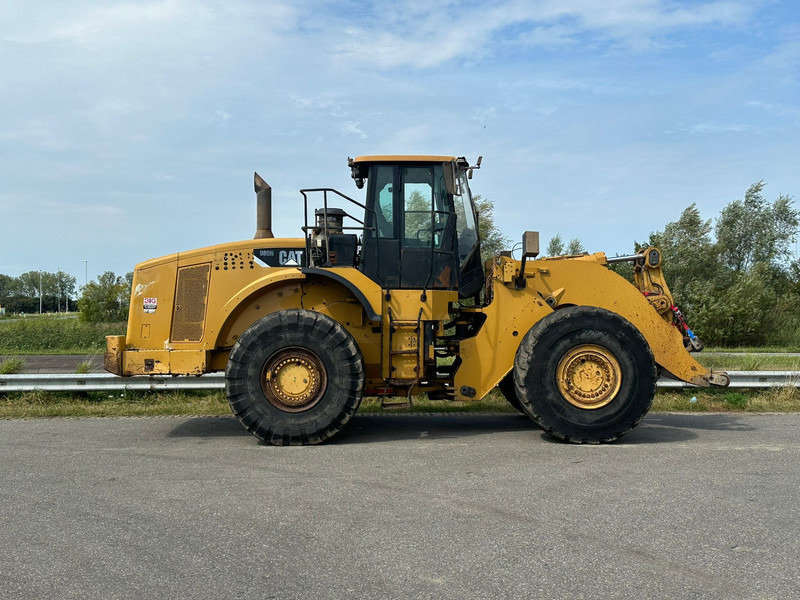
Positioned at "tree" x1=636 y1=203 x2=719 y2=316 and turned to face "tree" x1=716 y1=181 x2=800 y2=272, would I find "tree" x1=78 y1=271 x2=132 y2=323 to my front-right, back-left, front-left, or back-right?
back-left

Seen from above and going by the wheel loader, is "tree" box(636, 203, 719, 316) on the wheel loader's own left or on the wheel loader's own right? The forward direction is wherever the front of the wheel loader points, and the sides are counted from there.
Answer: on the wheel loader's own left

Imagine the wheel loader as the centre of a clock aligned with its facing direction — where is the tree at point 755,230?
The tree is roughly at 10 o'clock from the wheel loader.

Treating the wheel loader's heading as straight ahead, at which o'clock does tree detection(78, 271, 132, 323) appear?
The tree is roughly at 8 o'clock from the wheel loader.

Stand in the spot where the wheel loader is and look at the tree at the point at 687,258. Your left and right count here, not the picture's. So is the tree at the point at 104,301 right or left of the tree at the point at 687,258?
left

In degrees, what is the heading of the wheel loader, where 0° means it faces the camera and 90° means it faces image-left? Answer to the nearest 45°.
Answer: approximately 270°
